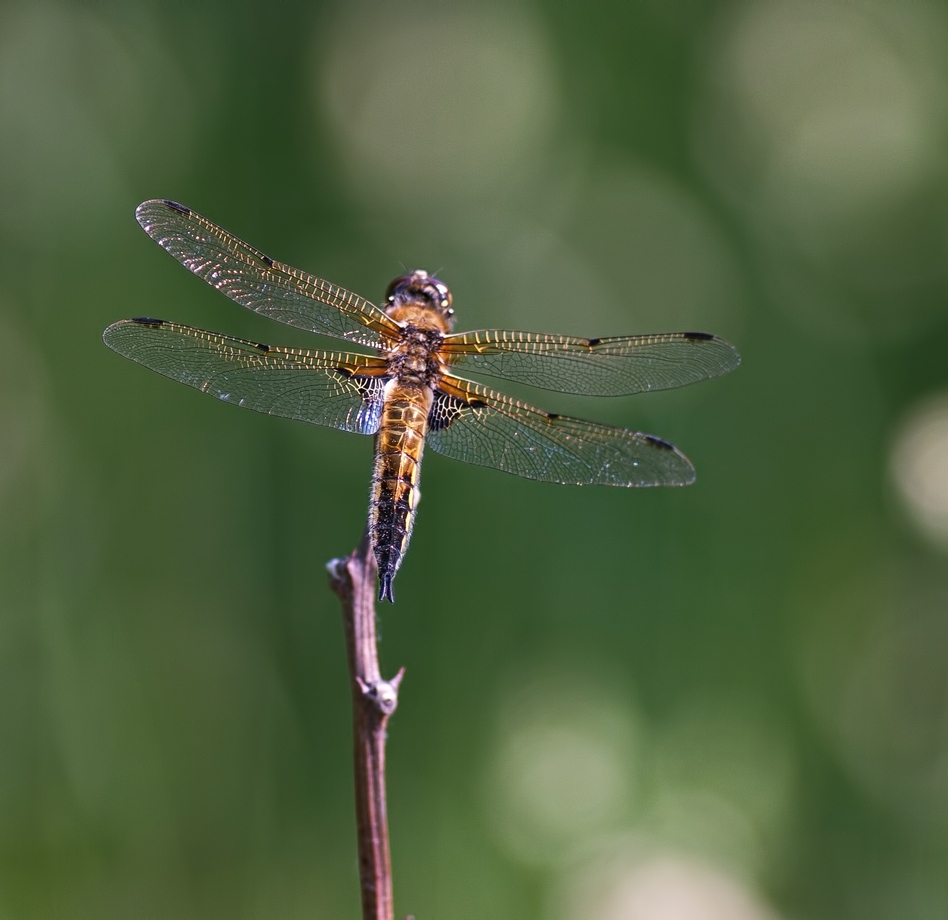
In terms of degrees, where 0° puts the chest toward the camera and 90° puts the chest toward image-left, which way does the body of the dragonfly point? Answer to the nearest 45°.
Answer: approximately 180°
